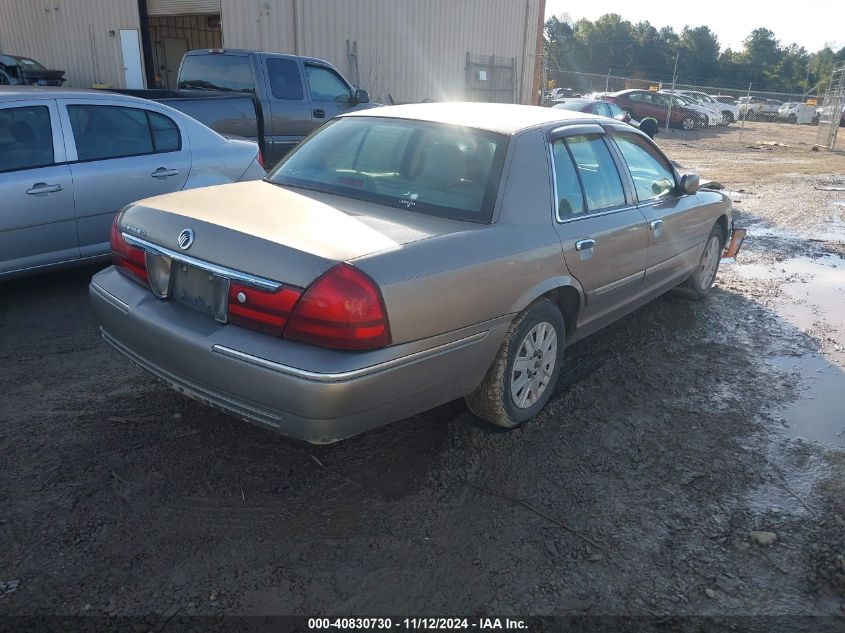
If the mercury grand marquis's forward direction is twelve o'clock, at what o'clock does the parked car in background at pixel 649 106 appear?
The parked car in background is roughly at 11 o'clock from the mercury grand marquis.

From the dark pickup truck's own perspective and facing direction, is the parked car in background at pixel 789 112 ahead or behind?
ahead

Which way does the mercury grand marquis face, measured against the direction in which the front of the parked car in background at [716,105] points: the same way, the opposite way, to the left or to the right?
to the left

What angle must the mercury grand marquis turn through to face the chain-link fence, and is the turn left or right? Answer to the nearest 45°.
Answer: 0° — it already faces it

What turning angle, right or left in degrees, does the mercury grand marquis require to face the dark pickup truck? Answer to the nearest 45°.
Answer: approximately 45° to its left

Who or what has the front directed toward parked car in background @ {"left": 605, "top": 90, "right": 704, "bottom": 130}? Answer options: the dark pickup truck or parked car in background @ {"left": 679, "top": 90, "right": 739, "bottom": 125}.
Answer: the dark pickup truck

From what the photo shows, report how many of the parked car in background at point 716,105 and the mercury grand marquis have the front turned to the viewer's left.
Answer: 0

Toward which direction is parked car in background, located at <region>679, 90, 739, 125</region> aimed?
to the viewer's right

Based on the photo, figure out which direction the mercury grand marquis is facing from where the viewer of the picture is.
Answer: facing away from the viewer and to the right of the viewer

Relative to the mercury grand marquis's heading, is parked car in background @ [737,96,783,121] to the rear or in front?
in front

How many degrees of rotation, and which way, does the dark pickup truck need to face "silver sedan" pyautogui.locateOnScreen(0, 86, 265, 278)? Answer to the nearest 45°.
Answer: approximately 135° to its right

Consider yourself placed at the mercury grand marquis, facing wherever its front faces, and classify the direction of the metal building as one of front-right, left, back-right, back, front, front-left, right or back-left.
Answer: front-left
